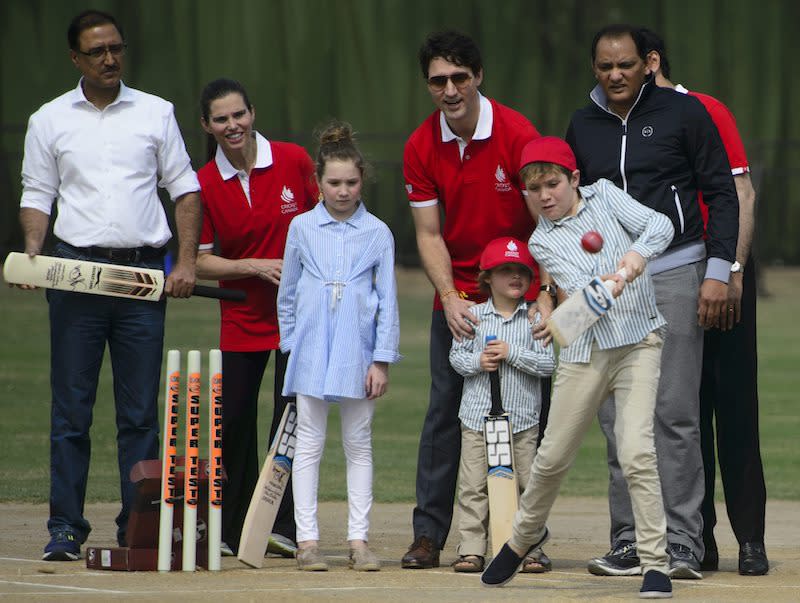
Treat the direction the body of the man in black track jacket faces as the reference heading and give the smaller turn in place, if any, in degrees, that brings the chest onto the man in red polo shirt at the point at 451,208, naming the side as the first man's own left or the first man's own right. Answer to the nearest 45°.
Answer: approximately 45° to the first man's own right

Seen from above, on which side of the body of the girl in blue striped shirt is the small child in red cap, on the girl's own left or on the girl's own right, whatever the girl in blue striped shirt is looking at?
on the girl's own left

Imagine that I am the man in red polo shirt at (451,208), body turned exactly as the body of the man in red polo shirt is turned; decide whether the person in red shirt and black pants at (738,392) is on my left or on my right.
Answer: on my left

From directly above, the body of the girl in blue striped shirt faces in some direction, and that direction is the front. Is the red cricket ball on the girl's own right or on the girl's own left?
on the girl's own left

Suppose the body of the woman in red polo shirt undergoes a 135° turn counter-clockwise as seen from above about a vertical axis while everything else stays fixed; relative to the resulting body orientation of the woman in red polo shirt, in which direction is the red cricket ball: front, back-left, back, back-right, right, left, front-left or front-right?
right

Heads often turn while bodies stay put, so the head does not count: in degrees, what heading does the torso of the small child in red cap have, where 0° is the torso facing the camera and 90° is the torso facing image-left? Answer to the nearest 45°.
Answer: approximately 0°

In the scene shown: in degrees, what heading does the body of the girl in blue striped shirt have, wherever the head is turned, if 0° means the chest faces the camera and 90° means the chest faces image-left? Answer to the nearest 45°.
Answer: approximately 0°

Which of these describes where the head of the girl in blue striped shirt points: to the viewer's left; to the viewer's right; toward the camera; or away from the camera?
toward the camera

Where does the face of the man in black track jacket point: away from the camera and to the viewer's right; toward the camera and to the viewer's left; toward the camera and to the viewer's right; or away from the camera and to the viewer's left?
toward the camera and to the viewer's left

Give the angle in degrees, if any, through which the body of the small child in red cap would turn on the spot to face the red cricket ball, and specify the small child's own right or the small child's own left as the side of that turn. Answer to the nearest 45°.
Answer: approximately 45° to the small child's own left

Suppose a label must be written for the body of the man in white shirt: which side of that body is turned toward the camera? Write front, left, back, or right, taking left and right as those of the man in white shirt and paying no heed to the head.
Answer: front

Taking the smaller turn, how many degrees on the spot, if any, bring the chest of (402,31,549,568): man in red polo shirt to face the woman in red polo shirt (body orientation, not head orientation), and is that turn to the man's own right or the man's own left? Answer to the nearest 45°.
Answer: approximately 90° to the man's own right

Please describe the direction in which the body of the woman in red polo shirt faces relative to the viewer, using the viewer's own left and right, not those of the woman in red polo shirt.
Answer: facing the viewer

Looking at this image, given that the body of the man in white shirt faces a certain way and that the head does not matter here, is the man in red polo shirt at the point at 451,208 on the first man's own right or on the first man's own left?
on the first man's own left
